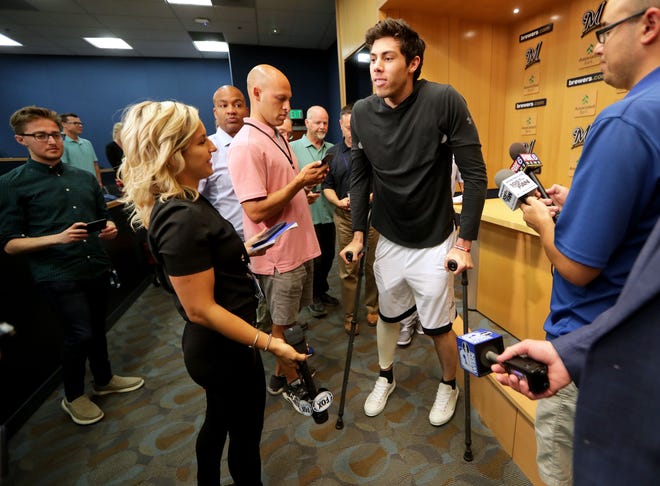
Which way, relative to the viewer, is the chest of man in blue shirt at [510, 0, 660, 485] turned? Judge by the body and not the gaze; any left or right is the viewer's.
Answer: facing to the left of the viewer

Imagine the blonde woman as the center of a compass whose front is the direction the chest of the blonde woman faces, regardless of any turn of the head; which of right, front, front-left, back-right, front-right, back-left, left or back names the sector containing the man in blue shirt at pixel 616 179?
front-right

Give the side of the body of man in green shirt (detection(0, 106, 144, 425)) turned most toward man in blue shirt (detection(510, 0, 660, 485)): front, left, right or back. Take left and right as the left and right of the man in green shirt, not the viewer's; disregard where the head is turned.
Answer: front

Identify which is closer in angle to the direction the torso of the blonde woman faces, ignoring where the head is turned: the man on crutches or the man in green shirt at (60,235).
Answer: the man on crutches

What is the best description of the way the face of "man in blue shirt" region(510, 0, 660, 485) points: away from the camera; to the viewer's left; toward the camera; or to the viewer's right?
to the viewer's left

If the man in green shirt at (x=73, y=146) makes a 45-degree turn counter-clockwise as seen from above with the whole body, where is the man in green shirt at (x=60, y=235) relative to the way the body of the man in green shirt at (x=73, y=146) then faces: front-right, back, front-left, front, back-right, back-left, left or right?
right

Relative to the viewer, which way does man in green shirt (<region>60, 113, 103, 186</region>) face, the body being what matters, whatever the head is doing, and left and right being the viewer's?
facing the viewer and to the right of the viewer

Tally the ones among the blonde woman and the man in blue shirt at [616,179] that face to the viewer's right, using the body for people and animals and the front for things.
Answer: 1

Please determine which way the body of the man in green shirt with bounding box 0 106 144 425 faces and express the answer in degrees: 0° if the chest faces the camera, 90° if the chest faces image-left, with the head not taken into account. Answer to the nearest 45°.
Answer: approximately 315°

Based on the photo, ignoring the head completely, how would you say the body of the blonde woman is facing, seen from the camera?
to the viewer's right

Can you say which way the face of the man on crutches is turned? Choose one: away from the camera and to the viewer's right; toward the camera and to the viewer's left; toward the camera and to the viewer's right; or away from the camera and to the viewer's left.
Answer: toward the camera and to the viewer's left

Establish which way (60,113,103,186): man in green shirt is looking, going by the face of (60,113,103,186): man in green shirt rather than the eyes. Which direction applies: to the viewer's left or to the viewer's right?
to the viewer's right
